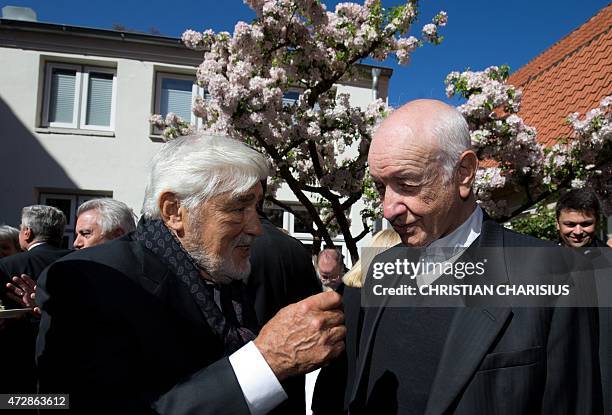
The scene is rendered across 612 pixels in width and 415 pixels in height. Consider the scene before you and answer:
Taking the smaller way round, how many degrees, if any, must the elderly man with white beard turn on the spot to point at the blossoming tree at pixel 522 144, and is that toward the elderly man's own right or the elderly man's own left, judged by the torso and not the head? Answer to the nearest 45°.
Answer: approximately 45° to the elderly man's own left

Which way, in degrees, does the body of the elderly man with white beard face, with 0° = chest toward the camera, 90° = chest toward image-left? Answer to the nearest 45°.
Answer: approximately 270°

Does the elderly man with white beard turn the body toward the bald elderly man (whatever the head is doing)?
yes

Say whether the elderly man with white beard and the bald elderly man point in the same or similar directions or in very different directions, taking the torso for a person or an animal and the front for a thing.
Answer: very different directions

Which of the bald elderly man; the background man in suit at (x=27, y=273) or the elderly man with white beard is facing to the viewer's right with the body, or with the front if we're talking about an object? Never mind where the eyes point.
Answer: the elderly man with white beard

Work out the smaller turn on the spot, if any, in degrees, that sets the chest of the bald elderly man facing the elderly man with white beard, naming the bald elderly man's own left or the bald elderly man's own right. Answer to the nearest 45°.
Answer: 0° — they already face them

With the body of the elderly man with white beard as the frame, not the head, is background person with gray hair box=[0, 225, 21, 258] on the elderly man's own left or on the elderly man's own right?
on the elderly man's own left

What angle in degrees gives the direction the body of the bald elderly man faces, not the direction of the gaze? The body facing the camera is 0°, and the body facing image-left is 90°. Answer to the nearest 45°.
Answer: approximately 45°

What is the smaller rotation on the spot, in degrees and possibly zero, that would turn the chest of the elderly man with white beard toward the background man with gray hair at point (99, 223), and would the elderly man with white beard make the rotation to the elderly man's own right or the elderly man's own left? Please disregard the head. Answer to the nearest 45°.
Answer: approximately 90° to the elderly man's own left

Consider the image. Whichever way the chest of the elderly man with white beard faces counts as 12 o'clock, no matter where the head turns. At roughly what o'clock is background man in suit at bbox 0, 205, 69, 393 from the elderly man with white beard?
The background man in suit is roughly at 8 o'clock from the elderly man with white beard.

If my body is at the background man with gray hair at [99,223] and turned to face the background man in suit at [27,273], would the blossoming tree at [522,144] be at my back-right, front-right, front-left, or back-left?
back-right

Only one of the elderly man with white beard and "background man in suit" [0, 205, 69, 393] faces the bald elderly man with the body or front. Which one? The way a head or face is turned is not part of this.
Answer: the elderly man with white beard

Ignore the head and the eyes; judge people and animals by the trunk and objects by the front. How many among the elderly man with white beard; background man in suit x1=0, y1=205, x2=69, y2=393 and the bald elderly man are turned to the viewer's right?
1

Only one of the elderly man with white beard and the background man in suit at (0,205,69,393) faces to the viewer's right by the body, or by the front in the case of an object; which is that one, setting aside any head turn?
the elderly man with white beard
